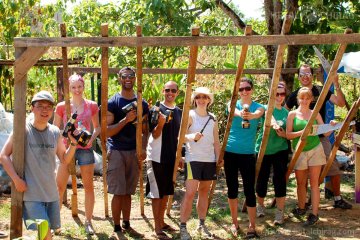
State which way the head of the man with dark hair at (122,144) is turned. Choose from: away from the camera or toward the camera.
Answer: toward the camera

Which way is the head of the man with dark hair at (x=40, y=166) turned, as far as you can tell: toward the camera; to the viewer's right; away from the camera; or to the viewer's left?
toward the camera

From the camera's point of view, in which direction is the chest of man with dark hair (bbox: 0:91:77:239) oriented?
toward the camera

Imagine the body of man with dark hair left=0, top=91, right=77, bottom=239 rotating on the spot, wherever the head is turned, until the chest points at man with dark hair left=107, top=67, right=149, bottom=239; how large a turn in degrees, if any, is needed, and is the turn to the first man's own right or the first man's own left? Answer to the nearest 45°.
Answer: approximately 135° to the first man's own left

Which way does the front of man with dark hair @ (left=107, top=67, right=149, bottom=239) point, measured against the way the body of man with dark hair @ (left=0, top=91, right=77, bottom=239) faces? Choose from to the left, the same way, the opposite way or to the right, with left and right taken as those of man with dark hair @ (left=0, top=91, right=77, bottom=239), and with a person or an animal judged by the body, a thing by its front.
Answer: the same way

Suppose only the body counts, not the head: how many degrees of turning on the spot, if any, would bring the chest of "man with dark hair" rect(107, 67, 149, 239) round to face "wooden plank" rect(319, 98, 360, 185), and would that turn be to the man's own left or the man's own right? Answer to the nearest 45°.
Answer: approximately 90° to the man's own left

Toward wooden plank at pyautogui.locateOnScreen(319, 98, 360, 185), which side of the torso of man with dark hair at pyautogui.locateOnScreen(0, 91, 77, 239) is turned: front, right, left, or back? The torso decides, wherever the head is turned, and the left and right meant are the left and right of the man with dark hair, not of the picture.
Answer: left

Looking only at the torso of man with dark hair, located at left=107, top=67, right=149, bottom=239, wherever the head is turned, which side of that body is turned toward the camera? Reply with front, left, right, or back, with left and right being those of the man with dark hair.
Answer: front

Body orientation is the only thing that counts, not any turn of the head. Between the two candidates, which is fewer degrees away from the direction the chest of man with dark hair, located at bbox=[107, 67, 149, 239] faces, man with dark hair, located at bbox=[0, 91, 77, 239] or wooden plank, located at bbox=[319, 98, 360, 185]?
the man with dark hair

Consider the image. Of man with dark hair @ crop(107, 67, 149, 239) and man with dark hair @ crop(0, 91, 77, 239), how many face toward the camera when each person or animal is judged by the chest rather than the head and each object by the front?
2
